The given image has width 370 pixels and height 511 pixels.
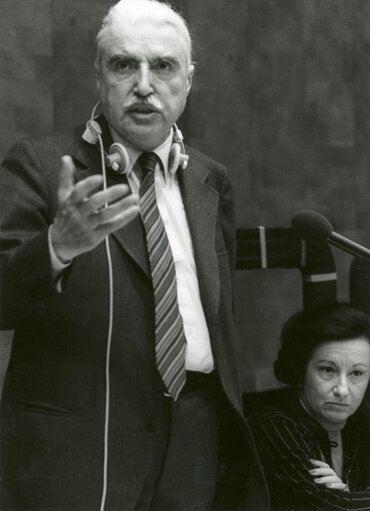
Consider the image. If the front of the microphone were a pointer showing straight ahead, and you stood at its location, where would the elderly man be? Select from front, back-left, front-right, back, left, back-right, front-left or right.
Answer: front-left

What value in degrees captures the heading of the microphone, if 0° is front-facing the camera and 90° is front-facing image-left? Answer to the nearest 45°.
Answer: approximately 90°
